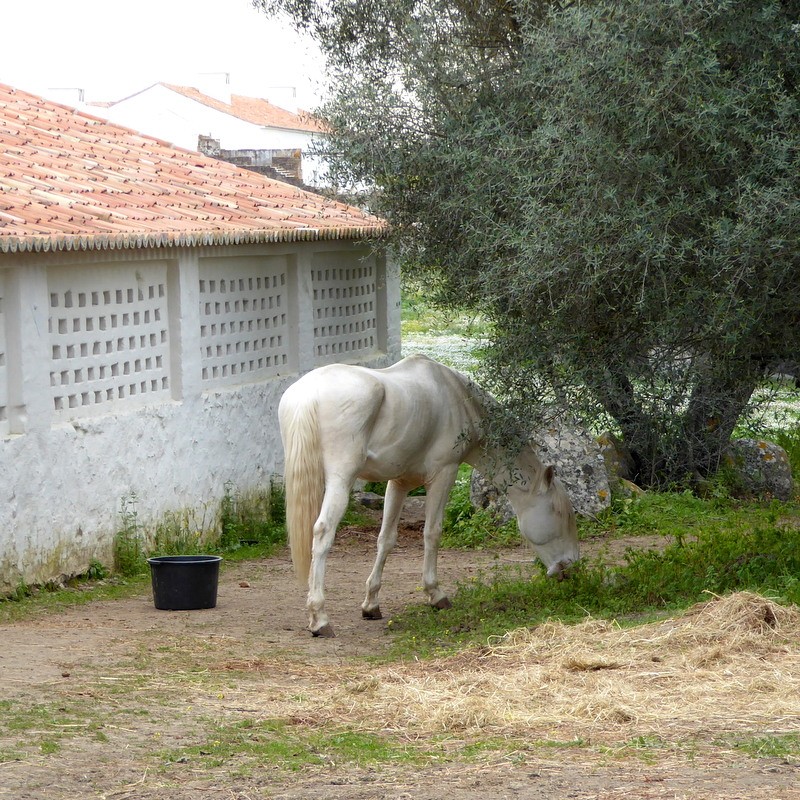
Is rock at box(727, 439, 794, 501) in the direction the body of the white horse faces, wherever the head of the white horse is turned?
yes

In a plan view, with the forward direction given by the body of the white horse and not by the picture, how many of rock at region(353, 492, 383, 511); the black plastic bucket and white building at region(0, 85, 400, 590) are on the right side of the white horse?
0

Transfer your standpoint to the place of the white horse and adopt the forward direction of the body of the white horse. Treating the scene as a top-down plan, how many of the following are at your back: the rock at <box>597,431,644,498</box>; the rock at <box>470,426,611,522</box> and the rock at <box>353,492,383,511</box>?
0

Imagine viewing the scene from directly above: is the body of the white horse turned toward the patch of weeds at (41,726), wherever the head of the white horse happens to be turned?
no

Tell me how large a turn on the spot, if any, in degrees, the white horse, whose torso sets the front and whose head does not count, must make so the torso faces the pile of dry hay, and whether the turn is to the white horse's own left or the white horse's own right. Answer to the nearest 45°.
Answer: approximately 90° to the white horse's own right

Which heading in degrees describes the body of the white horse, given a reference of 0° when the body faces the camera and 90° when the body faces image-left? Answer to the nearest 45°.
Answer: approximately 225°

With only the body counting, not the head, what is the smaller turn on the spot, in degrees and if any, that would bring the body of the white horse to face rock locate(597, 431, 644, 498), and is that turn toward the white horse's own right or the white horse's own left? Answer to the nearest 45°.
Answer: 0° — it already faces it

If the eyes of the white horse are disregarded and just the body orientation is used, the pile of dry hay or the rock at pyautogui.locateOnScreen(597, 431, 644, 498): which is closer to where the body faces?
the rock

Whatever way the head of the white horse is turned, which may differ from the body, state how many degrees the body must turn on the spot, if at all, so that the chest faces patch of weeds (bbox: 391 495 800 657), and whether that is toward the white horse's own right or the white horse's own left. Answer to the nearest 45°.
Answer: approximately 45° to the white horse's own right

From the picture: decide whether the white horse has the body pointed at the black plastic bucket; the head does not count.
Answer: no

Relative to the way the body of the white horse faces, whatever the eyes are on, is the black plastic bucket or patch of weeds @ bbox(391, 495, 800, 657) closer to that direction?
the patch of weeds

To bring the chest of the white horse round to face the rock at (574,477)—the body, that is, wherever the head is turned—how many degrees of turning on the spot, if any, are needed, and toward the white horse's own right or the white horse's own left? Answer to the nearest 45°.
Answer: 0° — it already faces it
